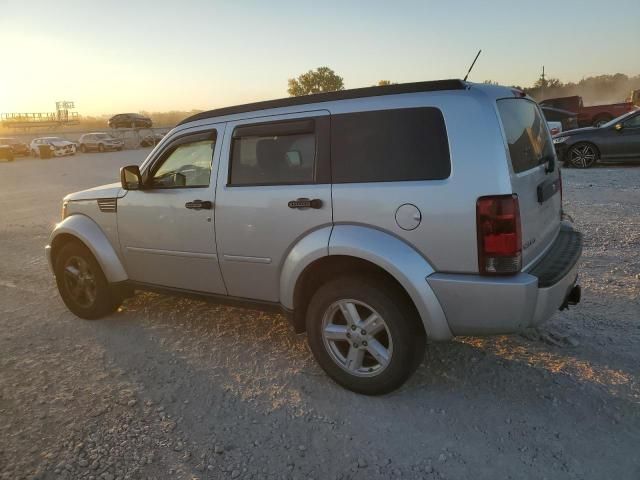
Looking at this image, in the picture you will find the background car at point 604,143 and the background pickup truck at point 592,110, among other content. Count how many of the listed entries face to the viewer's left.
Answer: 2

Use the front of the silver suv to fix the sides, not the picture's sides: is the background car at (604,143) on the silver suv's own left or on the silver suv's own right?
on the silver suv's own right

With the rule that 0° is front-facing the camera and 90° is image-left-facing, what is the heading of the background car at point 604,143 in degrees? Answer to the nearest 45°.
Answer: approximately 90°

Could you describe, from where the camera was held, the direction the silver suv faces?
facing away from the viewer and to the left of the viewer

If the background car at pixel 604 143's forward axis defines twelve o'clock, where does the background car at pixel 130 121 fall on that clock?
the background car at pixel 130 121 is roughly at 1 o'clock from the background car at pixel 604 143.

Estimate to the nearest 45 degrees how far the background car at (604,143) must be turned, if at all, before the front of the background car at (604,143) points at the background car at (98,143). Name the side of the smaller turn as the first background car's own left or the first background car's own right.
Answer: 0° — it already faces it

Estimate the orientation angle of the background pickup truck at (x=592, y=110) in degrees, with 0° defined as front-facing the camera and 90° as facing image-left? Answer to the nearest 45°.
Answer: approximately 90°
